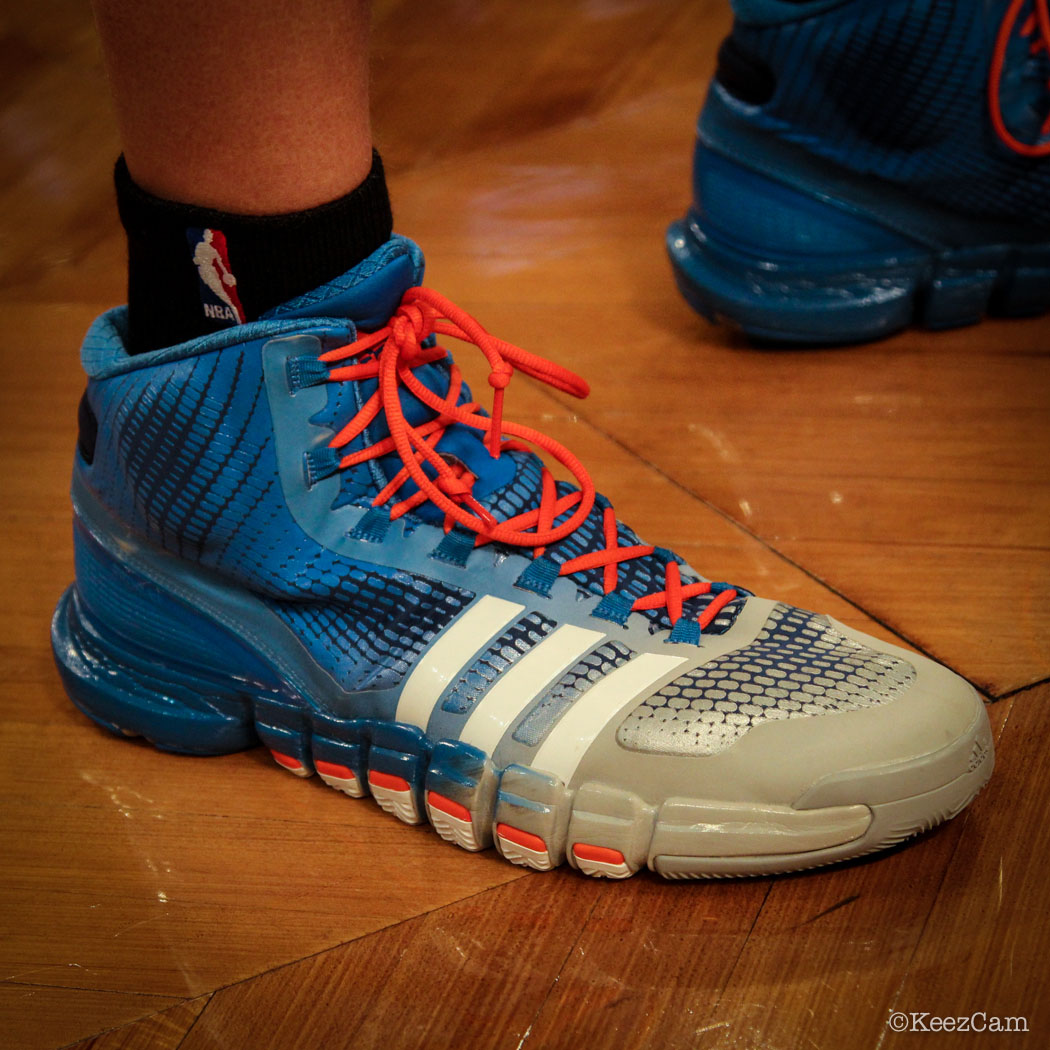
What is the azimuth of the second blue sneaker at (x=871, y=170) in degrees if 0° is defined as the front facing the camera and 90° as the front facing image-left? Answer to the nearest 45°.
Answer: approximately 270°
